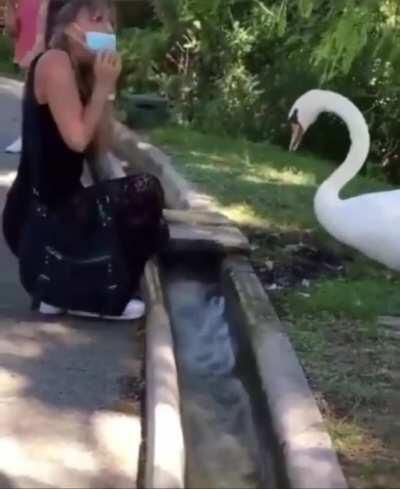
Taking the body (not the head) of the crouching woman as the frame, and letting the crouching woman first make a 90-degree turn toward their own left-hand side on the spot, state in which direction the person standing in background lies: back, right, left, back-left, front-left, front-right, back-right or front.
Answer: front

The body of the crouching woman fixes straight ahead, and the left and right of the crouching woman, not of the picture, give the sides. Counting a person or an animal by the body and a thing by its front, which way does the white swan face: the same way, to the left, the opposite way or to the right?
the opposite way

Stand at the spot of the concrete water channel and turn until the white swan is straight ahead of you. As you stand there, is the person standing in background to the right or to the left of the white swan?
left

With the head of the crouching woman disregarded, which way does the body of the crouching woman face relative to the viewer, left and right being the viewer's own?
facing to the right of the viewer

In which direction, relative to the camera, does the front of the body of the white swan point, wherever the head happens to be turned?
to the viewer's left

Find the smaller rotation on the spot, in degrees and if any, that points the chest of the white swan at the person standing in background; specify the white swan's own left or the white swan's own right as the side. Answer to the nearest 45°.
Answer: approximately 45° to the white swan's own right

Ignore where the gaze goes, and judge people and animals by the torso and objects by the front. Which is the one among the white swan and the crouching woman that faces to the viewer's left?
the white swan

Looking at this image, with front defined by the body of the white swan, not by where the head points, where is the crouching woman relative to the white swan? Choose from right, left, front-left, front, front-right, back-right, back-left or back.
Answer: front-left

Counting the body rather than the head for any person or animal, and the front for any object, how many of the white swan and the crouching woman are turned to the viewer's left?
1
